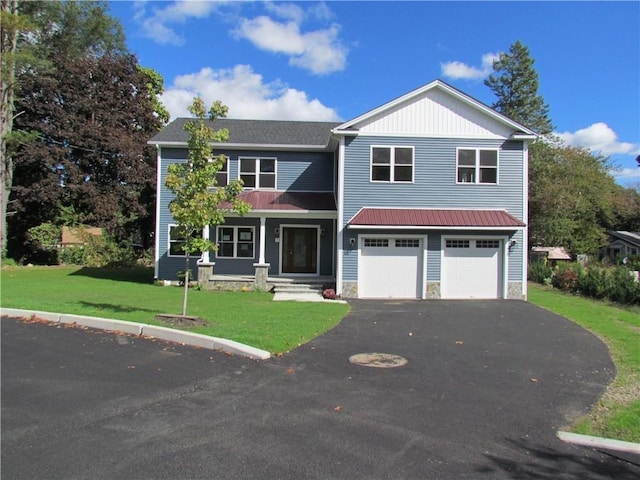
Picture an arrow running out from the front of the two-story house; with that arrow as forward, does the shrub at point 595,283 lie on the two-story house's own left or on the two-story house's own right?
on the two-story house's own left

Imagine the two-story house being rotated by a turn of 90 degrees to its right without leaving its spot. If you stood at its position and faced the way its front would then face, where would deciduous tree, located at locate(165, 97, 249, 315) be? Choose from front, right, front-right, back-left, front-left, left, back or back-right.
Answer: front-left

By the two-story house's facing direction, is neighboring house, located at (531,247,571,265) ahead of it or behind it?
behind

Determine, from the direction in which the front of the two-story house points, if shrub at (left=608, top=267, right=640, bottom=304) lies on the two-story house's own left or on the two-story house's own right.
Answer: on the two-story house's own left

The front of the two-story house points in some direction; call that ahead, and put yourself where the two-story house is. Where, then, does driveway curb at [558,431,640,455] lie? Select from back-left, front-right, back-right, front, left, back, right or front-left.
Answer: front

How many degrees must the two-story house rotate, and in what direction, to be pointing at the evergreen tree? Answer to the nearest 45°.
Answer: approximately 135° to its left

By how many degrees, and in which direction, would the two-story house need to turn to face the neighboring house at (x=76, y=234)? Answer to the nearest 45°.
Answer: approximately 135° to its right

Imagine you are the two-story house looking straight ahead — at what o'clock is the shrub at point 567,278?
The shrub is roughly at 8 o'clock from the two-story house.

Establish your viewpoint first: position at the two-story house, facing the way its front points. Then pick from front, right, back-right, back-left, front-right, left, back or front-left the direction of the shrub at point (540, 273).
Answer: back-left

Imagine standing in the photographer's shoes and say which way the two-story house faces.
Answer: facing the viewer

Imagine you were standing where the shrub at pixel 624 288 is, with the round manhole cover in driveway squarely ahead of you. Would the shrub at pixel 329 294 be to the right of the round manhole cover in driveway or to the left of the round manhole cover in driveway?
right

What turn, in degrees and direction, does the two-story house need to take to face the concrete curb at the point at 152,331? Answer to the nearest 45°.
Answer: approximately 45° to its right

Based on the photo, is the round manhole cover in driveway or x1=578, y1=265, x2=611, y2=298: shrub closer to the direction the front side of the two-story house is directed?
the round manhole cover in driveway
